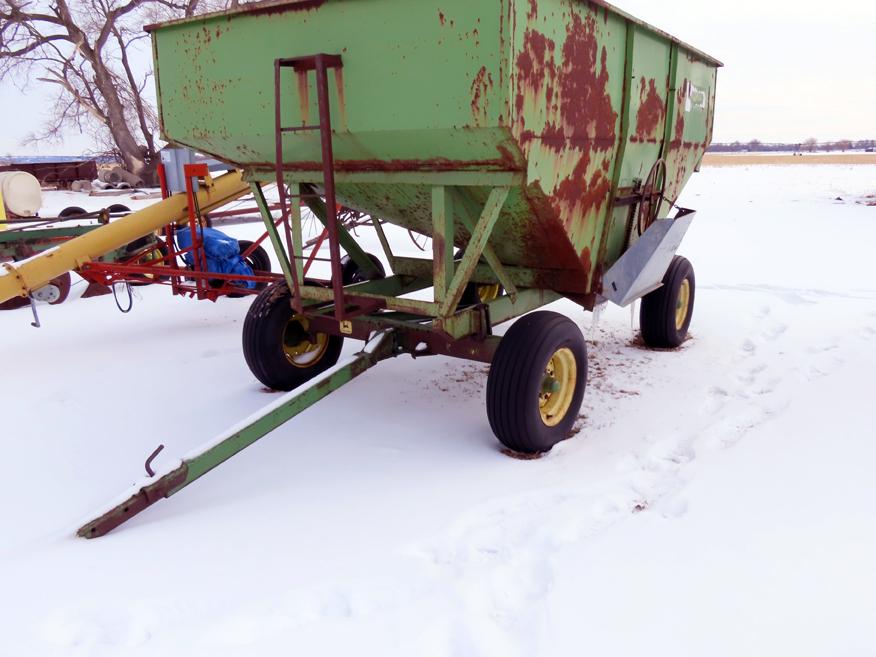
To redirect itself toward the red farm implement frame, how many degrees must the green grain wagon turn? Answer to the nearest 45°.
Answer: approximately 90° to its right

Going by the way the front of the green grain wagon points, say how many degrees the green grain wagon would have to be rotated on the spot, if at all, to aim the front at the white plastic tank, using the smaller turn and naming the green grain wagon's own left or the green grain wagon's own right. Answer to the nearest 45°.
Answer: approximately 90° to the green grain wagon's own right

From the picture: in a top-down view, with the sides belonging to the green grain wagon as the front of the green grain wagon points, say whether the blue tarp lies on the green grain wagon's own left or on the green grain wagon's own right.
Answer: on the green grain wagon's own right

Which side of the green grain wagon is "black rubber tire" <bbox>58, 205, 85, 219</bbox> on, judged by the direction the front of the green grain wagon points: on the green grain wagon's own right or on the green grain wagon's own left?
on the green grain wagon's own right

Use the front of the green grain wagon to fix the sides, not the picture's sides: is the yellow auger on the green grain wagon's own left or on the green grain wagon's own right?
on the green grain wagon's own right

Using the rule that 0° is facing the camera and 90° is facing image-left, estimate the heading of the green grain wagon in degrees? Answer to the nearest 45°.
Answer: approximately 45°
